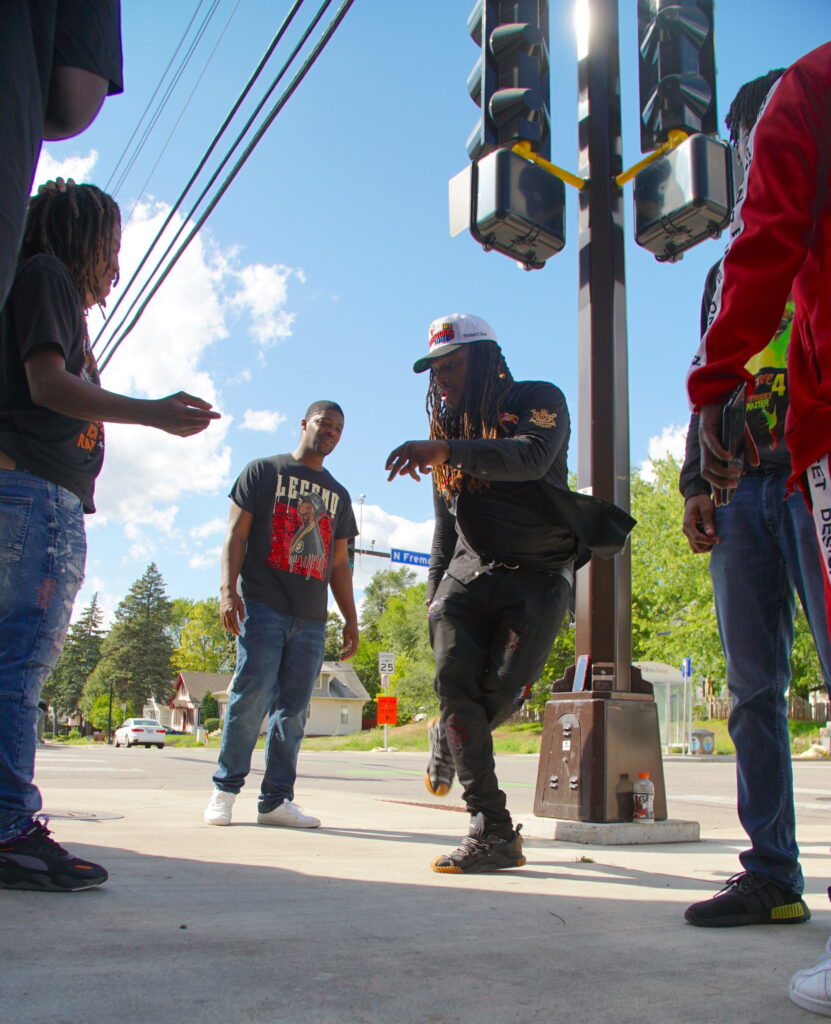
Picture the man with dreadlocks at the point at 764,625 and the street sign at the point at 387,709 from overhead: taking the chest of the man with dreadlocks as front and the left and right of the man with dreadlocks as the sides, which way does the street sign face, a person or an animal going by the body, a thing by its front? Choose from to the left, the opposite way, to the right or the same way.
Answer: to the left

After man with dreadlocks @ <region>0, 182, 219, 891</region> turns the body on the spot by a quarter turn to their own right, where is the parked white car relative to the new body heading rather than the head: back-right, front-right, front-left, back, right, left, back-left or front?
back

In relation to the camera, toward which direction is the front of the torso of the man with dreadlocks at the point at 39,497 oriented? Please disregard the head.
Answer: to the viewer's right

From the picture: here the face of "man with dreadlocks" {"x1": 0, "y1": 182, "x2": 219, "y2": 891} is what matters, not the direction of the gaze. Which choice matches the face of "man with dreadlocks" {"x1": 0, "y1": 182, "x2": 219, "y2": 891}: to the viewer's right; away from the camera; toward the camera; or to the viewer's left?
to the viewer's right

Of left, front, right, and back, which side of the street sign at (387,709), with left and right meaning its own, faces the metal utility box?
front

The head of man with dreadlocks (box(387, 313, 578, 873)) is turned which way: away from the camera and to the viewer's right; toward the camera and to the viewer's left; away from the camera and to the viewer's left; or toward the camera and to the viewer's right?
toward the camera and to the viewer's left

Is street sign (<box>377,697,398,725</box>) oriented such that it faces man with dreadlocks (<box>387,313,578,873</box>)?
yes

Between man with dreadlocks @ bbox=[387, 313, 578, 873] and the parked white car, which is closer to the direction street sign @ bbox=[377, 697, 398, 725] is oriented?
the man with dreadlocks

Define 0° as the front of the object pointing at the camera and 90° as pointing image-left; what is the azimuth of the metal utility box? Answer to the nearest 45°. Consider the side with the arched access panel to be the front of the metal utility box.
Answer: approximately 45°

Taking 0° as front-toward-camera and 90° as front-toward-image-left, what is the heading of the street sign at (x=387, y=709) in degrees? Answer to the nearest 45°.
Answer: approximately 0°

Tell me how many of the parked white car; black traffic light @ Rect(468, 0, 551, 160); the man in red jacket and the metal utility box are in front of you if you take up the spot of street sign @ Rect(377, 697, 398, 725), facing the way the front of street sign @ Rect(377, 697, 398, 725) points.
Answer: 3

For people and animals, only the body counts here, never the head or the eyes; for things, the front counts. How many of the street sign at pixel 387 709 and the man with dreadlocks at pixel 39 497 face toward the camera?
1
